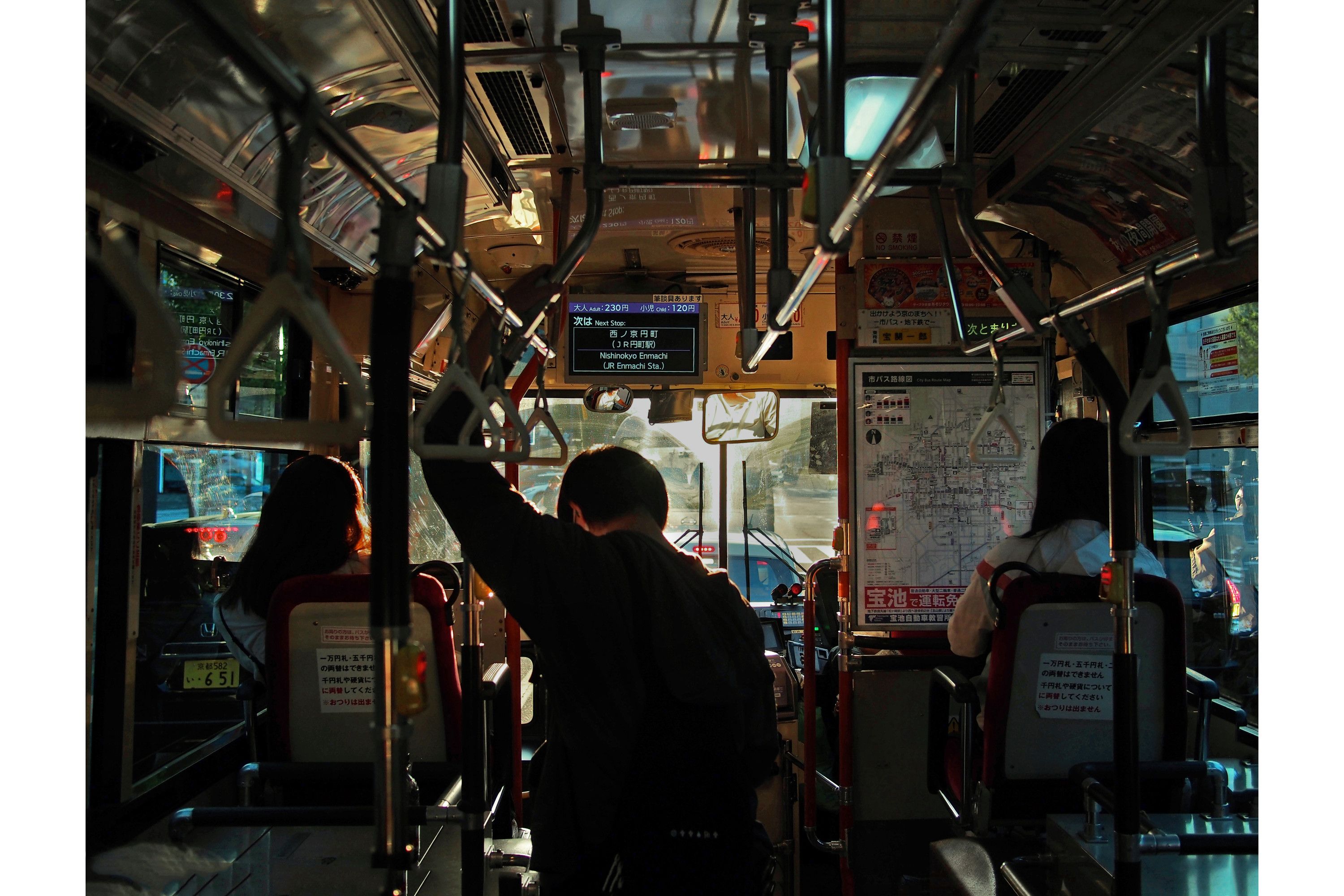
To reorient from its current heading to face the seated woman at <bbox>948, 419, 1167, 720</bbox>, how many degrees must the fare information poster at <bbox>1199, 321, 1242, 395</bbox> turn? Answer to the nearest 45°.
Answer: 0° — it already faces them

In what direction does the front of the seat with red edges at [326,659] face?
away from the camera

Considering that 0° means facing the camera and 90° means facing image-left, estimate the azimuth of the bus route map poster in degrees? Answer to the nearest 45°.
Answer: approximately 0°

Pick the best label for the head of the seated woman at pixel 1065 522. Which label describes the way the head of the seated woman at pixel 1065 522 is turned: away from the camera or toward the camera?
away from the camera

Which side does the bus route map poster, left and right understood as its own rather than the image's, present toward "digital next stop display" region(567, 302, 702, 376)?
right

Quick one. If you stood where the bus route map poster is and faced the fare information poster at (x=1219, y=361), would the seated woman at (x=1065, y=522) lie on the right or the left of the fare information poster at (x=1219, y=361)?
right

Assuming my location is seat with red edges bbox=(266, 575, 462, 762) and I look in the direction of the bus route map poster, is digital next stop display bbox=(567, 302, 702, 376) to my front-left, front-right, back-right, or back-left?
front-left

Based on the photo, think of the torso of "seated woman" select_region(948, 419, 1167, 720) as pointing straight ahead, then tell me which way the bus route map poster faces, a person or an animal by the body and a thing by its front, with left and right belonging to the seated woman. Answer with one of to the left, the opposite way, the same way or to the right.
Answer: the opposite way

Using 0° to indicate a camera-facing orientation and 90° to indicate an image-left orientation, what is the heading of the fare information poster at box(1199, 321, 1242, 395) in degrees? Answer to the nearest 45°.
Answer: approximately 45°

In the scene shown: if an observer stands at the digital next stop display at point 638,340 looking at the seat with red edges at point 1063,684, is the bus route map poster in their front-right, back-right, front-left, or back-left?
front-left

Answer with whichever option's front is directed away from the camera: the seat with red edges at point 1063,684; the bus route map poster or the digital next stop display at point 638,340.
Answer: the seat with red edges

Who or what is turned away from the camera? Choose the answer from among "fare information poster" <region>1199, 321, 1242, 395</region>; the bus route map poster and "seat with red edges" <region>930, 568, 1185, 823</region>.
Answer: the seat with red edges

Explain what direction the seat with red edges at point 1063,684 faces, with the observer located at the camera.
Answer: facing away from the viewer

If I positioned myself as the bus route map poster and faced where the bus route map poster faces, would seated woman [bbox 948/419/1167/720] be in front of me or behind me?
in front

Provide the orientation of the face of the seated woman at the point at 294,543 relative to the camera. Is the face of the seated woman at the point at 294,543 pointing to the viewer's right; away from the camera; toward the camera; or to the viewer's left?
away from the camera

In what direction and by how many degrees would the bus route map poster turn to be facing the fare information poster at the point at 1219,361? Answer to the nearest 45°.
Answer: approximately 90° to its left

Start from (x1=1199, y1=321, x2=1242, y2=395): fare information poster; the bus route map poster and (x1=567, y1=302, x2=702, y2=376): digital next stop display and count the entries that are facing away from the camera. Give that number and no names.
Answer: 0

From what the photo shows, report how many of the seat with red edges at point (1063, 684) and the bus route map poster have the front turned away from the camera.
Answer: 1

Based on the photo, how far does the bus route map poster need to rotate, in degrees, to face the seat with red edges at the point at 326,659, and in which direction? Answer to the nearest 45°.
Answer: approximately 45° to its right

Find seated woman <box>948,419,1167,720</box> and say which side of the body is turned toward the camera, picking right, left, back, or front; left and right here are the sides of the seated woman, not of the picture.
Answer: back
